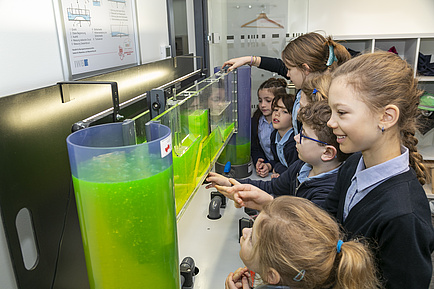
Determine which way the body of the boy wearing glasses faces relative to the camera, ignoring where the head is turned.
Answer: to the viewer's left

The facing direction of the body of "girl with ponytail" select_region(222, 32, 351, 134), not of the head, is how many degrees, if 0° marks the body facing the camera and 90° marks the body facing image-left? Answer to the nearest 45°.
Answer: approximately 90°

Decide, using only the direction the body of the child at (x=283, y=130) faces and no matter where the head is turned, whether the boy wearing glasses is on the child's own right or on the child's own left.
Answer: on the child's own left

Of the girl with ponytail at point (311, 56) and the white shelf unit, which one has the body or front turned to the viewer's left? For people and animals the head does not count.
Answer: the girl with ponytail

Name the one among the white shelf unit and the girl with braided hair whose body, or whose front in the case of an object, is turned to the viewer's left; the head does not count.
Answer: the girl with braided hair

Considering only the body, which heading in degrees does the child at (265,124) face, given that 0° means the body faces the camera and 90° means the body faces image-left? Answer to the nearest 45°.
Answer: approximately 45°

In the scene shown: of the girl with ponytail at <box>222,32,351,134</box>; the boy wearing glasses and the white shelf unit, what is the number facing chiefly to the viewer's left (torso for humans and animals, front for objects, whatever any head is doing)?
2

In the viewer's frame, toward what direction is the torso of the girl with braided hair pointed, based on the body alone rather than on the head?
to the viewer's left
